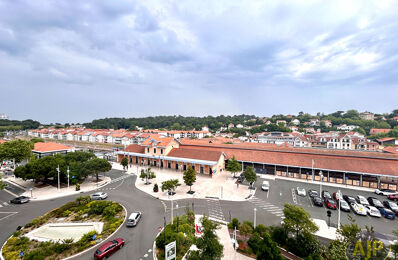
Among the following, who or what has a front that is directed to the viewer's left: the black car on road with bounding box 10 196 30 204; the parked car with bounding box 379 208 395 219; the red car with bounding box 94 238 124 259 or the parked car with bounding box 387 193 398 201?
the black car on road with bounding box 10 196 30 204

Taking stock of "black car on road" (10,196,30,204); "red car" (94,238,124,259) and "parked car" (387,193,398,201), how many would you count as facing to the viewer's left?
1

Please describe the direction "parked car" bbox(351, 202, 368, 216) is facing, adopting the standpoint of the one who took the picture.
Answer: facing the viewer and to the right of the viewer

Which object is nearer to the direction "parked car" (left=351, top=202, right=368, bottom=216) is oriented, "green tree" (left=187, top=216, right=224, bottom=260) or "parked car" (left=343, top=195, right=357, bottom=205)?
the green tree
